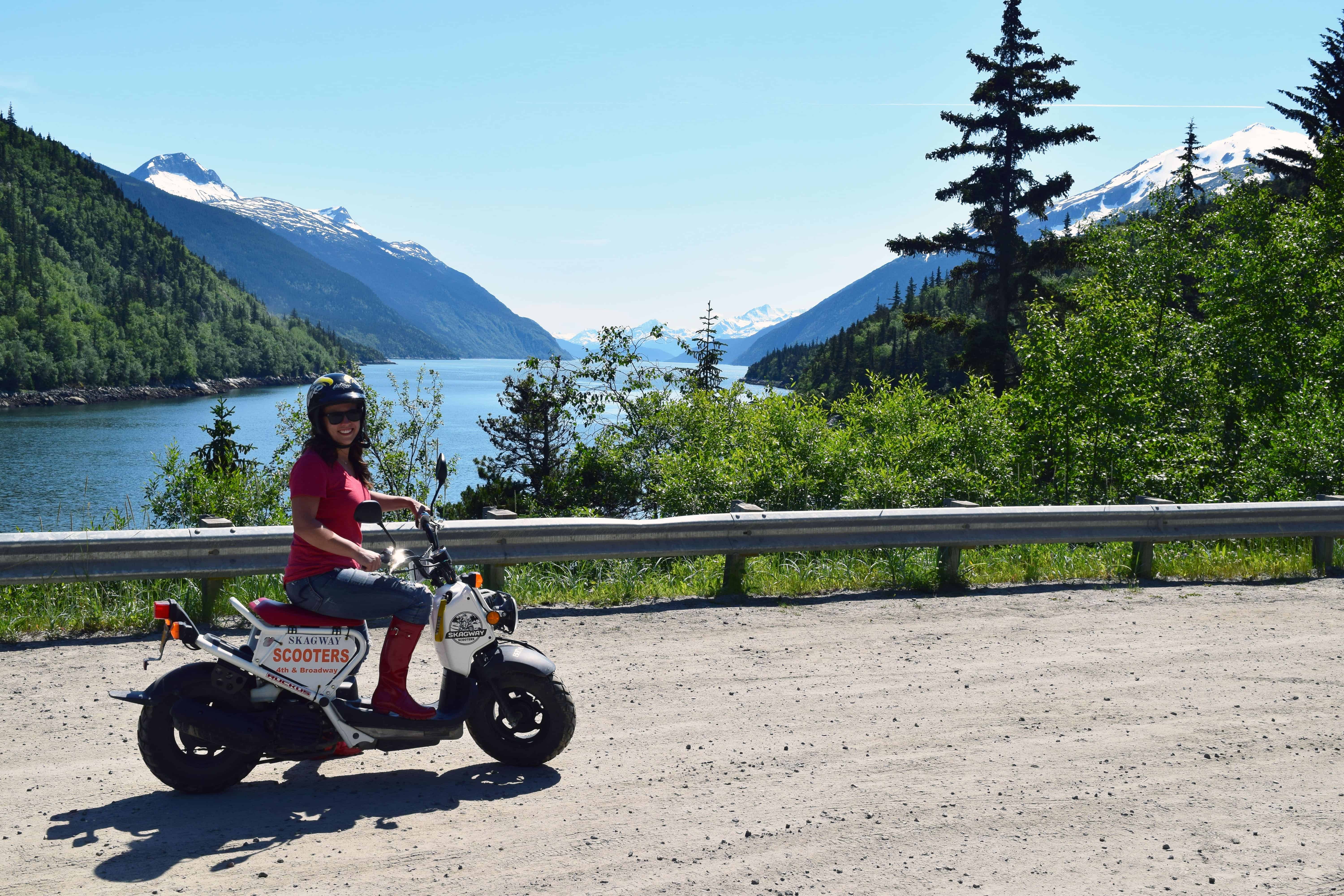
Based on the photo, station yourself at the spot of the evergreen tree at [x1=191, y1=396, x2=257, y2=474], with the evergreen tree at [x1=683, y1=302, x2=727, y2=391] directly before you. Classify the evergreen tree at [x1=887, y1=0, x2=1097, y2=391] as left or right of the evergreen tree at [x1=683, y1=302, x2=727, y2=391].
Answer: right

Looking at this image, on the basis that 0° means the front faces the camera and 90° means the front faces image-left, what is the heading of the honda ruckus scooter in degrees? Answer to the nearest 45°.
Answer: approximately 270°

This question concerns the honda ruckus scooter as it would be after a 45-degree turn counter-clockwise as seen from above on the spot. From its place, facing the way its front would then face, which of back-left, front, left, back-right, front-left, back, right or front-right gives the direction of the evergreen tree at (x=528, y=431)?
front-left

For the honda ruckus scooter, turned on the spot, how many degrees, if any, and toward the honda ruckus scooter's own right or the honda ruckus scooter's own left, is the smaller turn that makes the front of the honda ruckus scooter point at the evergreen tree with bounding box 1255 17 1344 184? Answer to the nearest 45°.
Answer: approximately 45° to the honda ruckus scooter's own left

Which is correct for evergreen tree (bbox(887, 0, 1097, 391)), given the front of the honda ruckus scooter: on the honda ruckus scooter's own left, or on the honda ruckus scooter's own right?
on the honda ruckus scooter's own left
